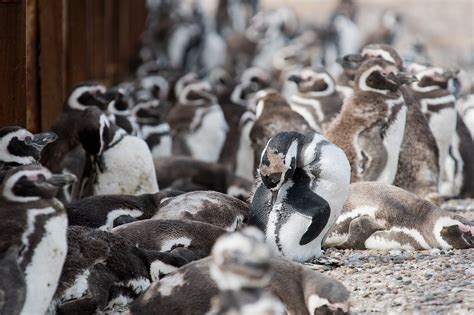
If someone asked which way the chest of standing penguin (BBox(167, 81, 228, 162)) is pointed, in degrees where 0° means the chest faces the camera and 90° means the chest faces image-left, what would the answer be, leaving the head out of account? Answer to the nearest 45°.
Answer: approximately 315°

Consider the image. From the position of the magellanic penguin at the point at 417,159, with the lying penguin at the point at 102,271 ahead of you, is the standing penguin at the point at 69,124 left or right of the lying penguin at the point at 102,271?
right

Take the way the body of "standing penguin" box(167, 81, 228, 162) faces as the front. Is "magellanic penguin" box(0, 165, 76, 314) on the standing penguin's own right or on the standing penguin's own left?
on the standing penguin's own right

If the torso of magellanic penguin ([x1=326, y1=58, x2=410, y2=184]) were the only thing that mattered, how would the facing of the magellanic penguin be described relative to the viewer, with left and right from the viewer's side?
facing to the right of the viewer

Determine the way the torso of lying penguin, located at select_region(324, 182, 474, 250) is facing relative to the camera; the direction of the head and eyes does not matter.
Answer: to the viewer's right
